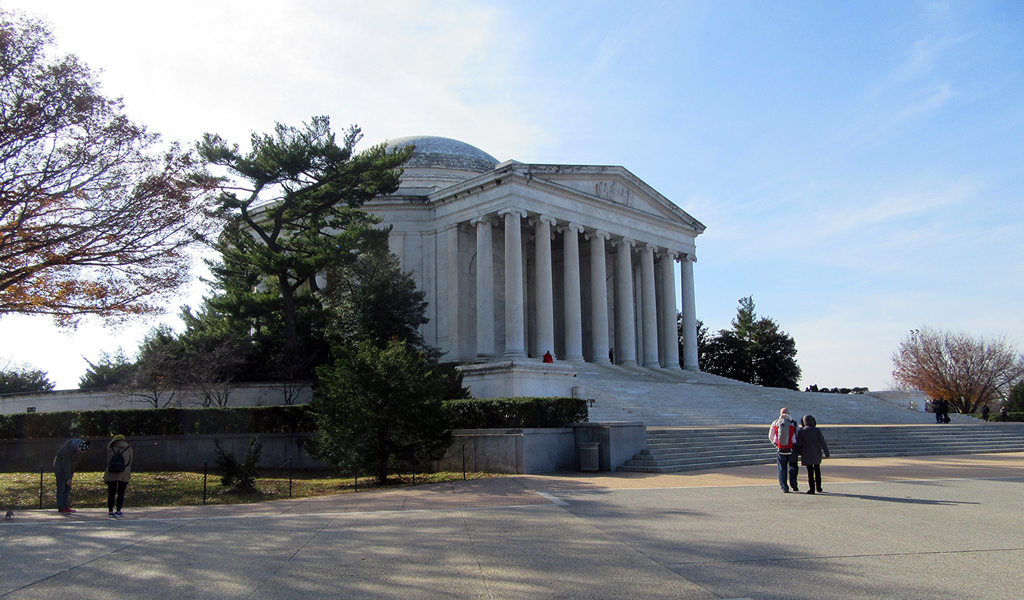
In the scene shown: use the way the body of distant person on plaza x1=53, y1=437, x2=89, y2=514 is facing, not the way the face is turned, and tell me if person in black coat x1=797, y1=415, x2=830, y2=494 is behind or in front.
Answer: in front

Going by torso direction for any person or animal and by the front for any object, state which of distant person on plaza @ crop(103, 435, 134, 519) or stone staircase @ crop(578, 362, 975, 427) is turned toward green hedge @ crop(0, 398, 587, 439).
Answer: the distant person on plaza

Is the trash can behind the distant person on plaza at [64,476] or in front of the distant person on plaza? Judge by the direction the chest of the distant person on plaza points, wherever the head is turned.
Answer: in front

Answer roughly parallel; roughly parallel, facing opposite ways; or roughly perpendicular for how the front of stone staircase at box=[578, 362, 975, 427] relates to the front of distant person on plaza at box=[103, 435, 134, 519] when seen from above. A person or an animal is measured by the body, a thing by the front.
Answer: roughly parallel, facing opposite ways

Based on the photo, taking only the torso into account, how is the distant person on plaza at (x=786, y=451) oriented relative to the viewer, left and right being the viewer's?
facing away from the viewer

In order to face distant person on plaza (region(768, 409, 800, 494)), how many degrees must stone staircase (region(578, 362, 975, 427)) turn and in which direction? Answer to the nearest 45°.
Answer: approximately 45° to its right

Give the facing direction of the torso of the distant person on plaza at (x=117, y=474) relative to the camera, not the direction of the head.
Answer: away from the camera

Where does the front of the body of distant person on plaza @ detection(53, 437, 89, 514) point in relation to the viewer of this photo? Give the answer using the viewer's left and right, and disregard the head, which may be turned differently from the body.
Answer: facing to the right of the viewer

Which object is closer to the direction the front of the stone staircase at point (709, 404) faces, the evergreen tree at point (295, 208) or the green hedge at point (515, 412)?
the green hedge

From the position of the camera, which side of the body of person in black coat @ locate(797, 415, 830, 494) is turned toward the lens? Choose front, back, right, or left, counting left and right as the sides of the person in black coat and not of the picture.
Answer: back

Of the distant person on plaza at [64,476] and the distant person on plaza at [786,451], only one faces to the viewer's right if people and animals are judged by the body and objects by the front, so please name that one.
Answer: the distant person on plaza at [64,476]

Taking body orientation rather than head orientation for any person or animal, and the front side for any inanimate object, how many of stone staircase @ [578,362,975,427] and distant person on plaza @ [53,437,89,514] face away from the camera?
0

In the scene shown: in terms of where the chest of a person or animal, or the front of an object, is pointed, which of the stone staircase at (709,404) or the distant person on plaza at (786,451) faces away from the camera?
the distant person on plaza

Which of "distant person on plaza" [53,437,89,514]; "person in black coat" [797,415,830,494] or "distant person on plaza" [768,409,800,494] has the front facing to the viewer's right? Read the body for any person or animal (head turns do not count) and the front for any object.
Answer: "distant person on plaza" [53,437,89,514]

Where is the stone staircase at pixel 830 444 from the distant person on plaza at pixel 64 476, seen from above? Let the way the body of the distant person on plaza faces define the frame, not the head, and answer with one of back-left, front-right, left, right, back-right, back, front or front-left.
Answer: front

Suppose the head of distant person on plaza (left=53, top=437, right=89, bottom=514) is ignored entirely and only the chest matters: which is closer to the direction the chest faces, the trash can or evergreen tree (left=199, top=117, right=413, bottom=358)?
the trash can

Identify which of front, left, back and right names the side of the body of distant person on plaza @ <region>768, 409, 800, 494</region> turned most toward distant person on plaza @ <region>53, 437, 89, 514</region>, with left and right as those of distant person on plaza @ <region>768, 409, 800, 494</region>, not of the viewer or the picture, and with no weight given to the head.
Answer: left
